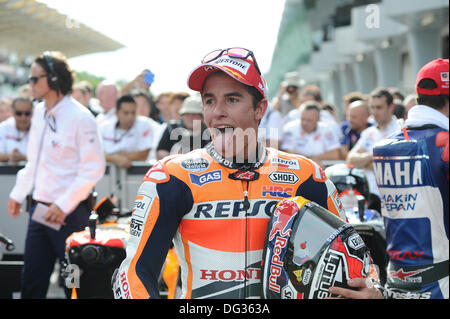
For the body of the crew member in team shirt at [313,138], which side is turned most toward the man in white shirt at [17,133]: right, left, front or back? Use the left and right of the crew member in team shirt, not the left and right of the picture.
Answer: right

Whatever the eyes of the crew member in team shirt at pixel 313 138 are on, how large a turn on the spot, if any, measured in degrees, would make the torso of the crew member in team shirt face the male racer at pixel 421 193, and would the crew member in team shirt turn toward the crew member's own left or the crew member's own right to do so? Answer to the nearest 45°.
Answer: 0° — they already face them

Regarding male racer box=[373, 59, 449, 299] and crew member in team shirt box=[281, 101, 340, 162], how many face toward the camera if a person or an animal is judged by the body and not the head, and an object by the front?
1

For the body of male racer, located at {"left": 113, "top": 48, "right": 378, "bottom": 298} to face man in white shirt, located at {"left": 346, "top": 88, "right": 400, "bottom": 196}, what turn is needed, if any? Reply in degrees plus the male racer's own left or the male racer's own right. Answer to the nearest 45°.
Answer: approximately 180°

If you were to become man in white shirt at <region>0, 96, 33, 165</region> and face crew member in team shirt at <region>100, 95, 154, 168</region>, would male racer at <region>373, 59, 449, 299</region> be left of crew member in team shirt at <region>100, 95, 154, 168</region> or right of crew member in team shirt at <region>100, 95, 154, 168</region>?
right

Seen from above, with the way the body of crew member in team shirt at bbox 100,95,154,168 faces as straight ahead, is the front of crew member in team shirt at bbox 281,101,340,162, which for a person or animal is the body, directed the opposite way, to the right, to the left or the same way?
the same way

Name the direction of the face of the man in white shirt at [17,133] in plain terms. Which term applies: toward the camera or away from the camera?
toward the camera

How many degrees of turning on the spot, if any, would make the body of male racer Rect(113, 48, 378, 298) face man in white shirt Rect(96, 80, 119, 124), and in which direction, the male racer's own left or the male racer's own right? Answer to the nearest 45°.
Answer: approximately 180°

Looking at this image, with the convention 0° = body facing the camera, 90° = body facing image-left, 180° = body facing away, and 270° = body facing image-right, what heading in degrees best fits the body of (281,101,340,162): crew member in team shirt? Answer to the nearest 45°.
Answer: approximately 0°

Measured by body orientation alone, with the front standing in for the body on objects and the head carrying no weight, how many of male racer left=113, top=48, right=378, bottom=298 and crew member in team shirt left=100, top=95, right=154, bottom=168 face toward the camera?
2

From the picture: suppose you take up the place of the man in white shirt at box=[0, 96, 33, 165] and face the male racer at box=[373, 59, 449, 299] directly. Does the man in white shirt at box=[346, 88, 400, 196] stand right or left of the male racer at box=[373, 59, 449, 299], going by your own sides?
left

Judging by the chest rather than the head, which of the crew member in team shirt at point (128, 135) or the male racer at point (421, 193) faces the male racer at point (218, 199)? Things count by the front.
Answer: the crew member in team shirt

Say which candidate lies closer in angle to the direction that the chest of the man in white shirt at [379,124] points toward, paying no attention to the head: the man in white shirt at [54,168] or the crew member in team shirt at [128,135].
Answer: the man in white shirt

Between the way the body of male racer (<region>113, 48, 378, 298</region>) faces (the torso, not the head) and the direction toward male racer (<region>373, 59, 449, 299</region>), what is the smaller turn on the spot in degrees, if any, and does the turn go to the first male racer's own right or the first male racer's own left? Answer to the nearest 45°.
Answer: approximately 135° to the first male racer's own left

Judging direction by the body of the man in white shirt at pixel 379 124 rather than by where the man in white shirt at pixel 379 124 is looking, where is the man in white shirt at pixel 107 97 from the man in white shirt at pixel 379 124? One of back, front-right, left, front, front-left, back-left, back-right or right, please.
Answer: front-right

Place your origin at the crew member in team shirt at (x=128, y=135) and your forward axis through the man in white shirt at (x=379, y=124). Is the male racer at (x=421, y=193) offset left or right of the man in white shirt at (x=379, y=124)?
right
